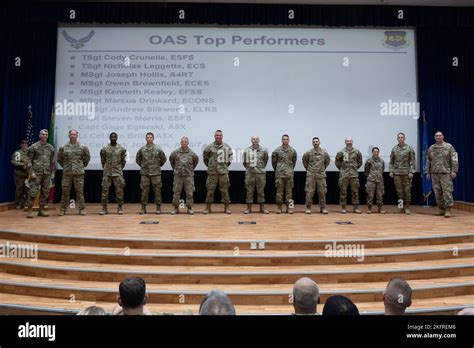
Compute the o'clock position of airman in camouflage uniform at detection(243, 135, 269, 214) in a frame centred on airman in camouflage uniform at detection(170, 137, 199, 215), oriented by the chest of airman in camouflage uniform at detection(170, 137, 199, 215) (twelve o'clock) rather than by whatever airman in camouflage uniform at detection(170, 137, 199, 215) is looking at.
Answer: airman in camouflage uniform at detection(243, 135, 269, 214) is roughly at 9 o'clock from airman in camouflage uniform at detection(170, 137, 199, 215).

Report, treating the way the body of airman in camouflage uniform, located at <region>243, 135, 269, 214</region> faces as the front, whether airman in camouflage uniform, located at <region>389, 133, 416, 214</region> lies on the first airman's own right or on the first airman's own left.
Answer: on the first airman's own left

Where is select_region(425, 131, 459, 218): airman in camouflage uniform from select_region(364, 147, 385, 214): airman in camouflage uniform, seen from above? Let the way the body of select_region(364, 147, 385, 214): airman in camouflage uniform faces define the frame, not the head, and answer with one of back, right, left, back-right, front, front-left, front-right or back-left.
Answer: left

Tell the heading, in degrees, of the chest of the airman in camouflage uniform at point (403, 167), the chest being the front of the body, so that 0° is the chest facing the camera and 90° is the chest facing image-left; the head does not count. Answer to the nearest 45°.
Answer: approximately 0°

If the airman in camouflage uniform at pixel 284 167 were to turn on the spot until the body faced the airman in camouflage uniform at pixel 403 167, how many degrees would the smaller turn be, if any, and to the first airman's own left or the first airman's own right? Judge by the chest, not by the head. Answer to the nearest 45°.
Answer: approximately 90° to the first airman's own left

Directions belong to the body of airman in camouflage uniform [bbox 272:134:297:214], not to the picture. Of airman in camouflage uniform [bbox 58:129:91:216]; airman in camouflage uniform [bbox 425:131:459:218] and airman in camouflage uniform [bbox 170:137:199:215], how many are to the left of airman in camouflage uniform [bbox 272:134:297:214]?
1

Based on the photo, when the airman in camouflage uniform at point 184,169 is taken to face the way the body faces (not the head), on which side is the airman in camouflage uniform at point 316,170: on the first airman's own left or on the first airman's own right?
on the first airman's own left

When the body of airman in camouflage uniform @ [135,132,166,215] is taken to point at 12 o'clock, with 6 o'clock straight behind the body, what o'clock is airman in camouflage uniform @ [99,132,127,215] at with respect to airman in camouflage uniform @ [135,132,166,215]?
airman in camouflage uniform @ [99,132,127,215] is roughly at 3 o'clock from airman in camouflage uniform @ [135,132,166,215].

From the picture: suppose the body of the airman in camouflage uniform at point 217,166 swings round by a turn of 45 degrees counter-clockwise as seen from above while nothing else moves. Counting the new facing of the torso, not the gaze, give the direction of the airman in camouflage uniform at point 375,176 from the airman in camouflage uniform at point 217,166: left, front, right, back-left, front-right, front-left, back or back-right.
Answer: front-left

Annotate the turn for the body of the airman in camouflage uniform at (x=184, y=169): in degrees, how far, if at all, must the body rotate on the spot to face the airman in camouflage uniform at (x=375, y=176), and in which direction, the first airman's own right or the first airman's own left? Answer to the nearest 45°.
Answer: approximately 90° to the first airman's own left

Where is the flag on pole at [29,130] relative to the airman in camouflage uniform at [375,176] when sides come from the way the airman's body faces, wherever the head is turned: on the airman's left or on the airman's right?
on the airman's right
